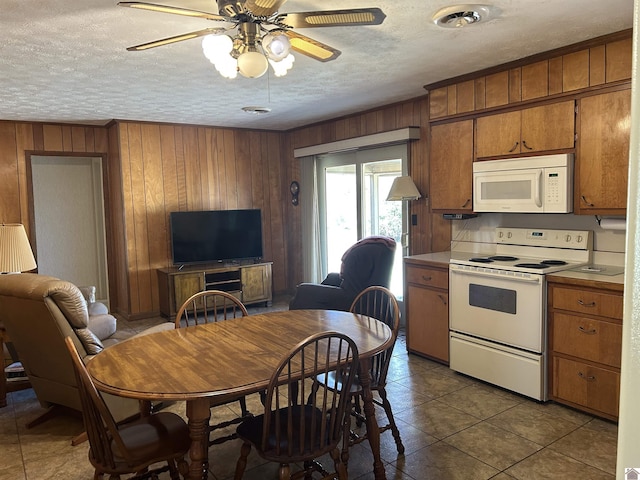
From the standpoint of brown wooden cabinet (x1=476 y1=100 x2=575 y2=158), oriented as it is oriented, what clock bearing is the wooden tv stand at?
The wooden tv stand is roughly at 2 o'clock from the brown wooden cabinet.

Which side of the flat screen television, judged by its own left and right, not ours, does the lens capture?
front

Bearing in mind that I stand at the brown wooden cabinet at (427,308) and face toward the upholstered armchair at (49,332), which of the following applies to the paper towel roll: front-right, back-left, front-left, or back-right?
back-left

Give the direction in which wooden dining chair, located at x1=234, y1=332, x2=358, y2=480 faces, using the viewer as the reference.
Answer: facing away from the viewer and to the left of the viewer

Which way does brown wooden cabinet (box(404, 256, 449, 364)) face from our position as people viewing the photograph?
facing the viewer and to the left of the viewer

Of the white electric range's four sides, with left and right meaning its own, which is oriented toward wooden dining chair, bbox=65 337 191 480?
front

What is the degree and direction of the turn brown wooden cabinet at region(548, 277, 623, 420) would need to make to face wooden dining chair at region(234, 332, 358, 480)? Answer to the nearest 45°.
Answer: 0° — it already faces it

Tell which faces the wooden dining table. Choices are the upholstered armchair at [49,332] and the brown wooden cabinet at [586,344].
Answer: the brown wooden cabinet

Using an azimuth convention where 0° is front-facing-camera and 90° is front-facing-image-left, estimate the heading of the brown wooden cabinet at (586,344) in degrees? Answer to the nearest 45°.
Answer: approximately 45°

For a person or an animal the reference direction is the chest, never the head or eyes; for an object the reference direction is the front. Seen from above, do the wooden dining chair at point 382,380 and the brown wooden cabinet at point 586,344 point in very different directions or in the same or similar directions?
same or similar directions

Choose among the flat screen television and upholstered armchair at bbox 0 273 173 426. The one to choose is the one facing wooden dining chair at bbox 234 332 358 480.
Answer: the flat screen television

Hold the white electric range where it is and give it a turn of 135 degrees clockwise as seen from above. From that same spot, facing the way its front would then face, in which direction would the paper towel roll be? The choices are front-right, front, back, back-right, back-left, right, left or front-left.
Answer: right

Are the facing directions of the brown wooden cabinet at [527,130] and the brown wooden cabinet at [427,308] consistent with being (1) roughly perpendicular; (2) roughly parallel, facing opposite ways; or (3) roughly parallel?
roughly parallel
